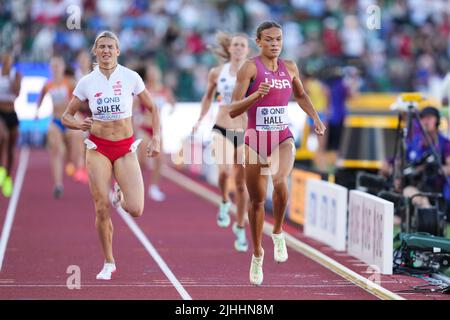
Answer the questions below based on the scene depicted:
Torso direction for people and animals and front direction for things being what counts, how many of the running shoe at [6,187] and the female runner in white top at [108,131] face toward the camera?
2

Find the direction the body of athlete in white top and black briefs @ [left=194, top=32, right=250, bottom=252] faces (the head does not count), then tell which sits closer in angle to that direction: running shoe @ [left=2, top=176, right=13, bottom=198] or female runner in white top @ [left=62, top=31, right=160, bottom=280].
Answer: the female runner in white top

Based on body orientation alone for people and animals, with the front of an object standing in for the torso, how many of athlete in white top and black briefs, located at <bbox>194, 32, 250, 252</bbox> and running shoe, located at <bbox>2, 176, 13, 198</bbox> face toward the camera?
2

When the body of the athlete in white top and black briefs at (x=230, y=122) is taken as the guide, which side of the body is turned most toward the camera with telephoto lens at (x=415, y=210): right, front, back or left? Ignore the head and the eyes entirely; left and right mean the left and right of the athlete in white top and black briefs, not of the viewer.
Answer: left

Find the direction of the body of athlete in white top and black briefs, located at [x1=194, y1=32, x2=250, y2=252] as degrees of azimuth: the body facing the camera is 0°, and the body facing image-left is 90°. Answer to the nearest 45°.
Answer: approximately 0°

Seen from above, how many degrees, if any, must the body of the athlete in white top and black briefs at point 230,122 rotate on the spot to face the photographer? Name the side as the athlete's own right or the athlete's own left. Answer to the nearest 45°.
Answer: approximately 90° to the athlete's own left
